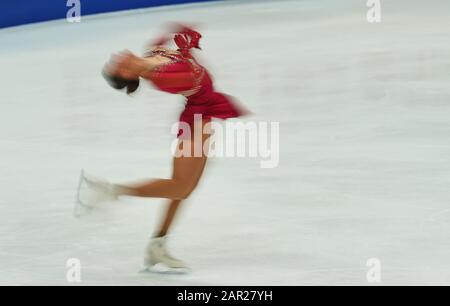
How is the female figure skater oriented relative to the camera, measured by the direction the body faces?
to the viewer's right

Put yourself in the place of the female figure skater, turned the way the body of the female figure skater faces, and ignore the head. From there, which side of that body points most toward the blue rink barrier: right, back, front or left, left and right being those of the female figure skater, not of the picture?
left
